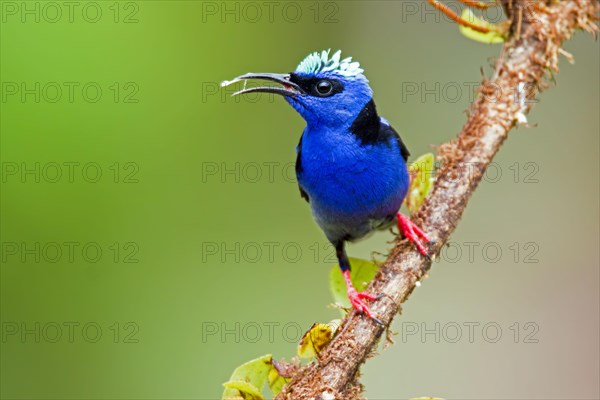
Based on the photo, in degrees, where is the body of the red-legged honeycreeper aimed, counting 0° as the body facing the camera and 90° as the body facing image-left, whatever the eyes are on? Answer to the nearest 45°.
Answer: approximately 45°
